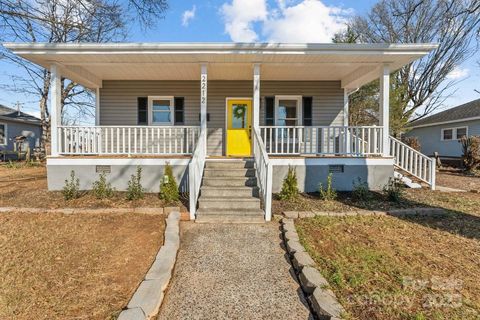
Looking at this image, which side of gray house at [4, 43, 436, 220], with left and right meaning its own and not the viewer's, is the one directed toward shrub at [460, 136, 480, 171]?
left

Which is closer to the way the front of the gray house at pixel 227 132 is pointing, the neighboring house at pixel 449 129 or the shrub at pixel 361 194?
the shrub

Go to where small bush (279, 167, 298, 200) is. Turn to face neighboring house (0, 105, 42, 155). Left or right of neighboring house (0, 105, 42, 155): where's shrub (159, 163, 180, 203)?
left

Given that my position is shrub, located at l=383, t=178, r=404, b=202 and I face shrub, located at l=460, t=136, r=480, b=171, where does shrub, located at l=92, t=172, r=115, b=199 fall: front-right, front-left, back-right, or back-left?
back-left

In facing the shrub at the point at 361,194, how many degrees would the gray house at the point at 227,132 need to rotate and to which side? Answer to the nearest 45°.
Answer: approximately 90° to its left

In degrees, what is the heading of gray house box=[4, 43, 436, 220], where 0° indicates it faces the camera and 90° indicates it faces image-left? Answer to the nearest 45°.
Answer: approximately 0°

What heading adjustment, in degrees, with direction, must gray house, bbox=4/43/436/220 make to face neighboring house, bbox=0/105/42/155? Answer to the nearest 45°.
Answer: approximately 135° to its right

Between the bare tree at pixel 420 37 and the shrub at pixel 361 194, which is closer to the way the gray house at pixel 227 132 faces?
the shrub

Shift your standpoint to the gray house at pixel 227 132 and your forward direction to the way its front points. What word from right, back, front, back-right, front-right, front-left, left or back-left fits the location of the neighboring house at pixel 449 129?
back-left

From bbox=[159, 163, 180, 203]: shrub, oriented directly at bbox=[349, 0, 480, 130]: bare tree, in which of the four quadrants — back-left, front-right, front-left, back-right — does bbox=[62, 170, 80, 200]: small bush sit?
back-left

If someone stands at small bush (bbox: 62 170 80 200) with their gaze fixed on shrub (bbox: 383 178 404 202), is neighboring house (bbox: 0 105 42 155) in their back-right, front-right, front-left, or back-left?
back-left

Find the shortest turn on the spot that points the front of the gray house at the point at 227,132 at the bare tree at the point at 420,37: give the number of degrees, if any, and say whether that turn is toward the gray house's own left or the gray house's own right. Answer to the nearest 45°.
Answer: approximately 135° to the gray house's own left

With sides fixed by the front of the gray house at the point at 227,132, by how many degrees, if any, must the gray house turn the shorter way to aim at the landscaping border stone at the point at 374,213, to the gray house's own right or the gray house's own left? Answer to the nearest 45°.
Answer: approximately 45° to the gray house's own left
